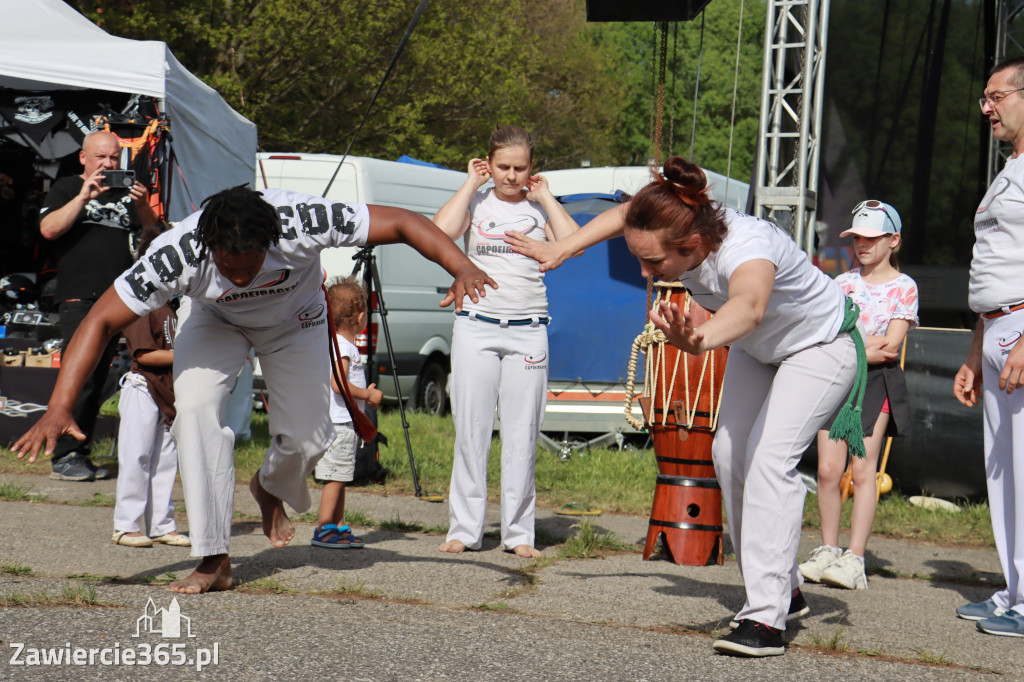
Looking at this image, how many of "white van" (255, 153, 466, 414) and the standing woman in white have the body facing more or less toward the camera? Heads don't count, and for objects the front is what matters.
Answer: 1

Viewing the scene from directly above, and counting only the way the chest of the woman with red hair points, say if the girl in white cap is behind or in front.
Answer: behind

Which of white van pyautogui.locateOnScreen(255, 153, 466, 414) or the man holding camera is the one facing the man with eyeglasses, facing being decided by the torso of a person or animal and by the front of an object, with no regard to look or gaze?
the man holding camera

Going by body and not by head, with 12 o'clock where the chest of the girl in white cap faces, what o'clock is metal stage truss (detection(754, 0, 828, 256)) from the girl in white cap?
The metal stage truss is roughly at 4 o'clock from the girl in white cap.

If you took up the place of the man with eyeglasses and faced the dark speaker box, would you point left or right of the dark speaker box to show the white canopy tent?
left

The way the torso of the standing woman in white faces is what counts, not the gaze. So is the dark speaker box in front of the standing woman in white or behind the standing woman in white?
behind

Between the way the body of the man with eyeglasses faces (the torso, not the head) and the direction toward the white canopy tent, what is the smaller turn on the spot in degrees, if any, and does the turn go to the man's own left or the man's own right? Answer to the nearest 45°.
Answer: approximately 45° to the man's own right

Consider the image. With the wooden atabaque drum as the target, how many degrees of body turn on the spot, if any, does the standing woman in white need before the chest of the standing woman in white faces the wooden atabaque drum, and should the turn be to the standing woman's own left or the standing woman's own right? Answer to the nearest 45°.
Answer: approximately 90° to the standing woman's own left

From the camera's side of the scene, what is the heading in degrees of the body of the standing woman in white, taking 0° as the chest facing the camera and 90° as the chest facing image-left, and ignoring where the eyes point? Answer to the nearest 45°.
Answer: approximately 0°

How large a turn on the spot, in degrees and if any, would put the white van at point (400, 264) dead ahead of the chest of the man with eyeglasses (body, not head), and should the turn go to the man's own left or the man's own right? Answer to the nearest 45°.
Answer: approximately 90° to the man's own right

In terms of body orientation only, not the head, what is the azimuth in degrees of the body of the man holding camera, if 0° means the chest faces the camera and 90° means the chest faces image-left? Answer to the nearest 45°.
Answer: approximately 315°

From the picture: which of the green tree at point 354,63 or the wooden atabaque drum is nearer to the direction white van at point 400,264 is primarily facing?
the green tree

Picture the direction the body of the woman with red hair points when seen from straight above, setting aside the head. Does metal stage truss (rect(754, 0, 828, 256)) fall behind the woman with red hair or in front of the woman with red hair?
behind

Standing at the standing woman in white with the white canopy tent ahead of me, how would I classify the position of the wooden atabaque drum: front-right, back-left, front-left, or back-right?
back-right
